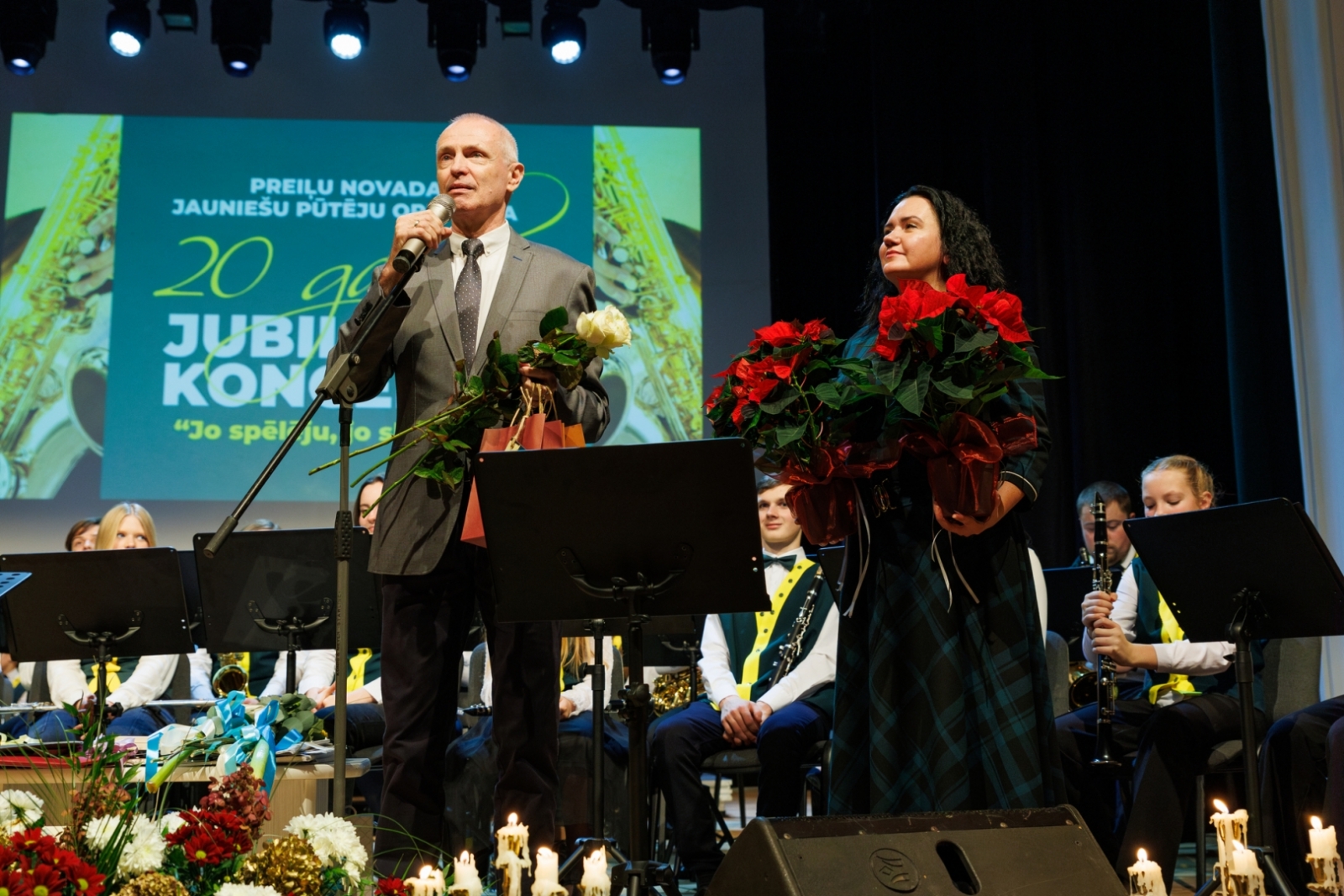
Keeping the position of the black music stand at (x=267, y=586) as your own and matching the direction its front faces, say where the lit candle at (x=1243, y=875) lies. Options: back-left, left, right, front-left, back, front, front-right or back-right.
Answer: back-right

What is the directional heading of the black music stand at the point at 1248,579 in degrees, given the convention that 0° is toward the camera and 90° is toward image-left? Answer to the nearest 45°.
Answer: approximately 225°

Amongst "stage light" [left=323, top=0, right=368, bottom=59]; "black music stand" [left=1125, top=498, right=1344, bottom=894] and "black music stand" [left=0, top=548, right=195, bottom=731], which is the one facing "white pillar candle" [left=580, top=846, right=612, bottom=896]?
the stage light

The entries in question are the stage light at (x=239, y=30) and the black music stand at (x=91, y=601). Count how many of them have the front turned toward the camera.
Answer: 1

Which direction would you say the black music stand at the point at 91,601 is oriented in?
away from the camera

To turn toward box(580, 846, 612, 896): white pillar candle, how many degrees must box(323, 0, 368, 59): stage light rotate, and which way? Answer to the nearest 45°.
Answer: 0° — it already faces it

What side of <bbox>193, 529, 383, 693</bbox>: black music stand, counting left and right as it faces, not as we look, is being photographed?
back

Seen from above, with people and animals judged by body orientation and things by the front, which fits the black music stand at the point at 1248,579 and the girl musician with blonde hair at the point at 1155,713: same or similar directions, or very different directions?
very different directions

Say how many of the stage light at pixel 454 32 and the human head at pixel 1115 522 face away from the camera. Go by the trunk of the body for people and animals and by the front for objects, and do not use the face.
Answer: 0

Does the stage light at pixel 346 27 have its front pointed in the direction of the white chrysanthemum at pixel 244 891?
yes

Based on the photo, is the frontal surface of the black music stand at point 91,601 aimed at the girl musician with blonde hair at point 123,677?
yes
